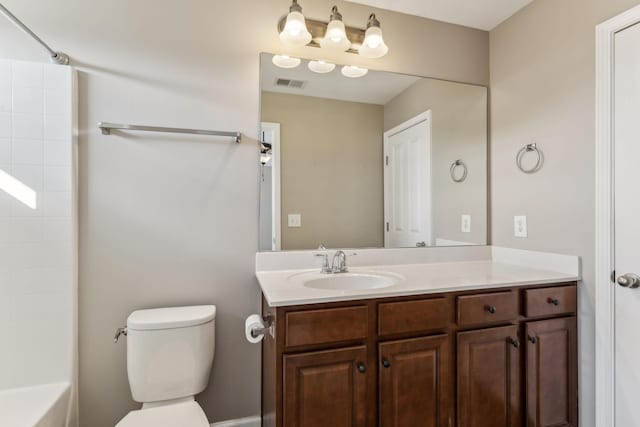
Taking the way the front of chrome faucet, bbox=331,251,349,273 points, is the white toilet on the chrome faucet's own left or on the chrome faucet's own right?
on the chrome faucet's own right

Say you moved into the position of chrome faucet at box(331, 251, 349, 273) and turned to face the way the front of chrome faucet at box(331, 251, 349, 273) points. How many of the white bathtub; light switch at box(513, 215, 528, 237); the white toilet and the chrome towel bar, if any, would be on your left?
1

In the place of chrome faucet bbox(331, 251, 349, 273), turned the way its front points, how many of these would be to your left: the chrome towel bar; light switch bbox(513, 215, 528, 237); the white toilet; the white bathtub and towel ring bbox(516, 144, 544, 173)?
2

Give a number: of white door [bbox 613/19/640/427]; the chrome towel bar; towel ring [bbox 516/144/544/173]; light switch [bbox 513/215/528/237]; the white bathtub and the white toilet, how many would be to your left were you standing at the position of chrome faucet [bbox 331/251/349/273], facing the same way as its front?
3

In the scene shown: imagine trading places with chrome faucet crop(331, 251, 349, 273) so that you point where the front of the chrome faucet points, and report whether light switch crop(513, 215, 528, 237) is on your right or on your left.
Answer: on your left

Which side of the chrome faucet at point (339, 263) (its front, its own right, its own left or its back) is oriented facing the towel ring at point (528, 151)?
left

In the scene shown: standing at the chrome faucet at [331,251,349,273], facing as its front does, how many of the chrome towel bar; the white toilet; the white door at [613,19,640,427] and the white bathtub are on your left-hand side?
1

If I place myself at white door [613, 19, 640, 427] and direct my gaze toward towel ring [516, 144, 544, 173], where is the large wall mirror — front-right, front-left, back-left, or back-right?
front-left

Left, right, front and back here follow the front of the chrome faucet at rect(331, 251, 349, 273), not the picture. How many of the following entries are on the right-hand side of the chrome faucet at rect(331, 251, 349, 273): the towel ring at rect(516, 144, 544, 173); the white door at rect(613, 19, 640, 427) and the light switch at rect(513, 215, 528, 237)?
0

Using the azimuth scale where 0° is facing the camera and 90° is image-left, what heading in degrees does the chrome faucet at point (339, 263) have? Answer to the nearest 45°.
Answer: approximately 0°

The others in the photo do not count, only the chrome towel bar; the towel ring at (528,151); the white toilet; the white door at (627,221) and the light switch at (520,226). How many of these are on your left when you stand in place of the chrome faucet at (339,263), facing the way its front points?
3

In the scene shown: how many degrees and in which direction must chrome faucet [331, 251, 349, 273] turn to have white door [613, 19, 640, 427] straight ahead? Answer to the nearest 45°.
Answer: approximately 90° to its left

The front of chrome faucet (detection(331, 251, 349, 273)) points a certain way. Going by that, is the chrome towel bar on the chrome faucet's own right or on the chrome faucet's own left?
on the chrome faucet's own right
